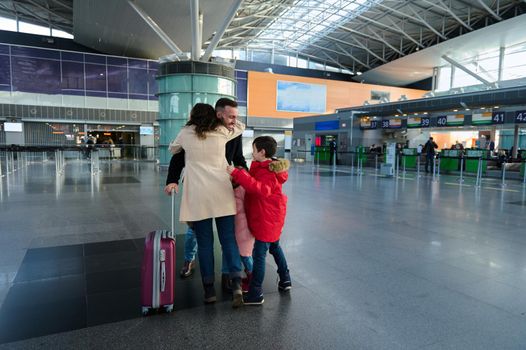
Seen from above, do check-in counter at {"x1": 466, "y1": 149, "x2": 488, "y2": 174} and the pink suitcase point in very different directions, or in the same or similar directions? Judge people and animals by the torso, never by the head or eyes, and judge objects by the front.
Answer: same or similar directions

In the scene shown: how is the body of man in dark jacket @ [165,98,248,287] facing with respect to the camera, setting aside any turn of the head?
toward the camera

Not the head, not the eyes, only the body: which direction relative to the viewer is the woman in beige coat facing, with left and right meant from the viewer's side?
facing away from the viewer

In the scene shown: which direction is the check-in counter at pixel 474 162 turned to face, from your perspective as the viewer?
facing the viewer and to the left of the viewer

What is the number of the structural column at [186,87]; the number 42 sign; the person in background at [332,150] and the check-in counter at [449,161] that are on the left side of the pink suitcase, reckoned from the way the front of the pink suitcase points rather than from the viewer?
0

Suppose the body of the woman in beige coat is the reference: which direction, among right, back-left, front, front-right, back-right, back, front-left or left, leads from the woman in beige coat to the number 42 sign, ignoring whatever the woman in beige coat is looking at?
front-right

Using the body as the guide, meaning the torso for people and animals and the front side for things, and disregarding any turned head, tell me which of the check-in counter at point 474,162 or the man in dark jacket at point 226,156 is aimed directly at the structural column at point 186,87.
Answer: the check-in counter

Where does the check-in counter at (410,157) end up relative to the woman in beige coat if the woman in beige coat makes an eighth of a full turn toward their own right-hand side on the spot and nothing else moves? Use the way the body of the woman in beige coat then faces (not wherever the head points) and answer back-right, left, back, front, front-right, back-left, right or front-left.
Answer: front

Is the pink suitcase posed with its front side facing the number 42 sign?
no

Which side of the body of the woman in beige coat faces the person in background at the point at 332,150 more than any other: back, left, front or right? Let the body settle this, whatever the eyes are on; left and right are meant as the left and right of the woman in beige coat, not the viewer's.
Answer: front

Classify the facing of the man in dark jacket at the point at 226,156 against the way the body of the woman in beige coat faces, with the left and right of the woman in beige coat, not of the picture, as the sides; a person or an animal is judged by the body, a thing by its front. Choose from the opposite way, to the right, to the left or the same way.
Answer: the opposite way

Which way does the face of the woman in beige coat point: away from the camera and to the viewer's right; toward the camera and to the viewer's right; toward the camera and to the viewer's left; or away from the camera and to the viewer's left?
away from the camera and to the viewer's right

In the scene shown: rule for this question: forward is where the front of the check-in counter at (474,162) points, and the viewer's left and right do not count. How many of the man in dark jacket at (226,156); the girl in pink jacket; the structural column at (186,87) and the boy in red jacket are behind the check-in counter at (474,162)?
0
